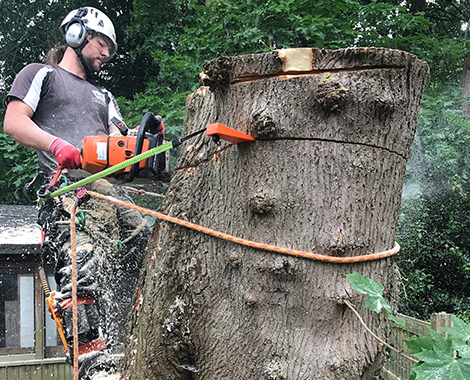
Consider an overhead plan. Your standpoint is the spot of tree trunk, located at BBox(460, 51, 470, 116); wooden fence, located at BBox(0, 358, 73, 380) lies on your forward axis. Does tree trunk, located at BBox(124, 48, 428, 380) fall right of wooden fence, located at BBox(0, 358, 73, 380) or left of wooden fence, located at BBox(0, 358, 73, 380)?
left

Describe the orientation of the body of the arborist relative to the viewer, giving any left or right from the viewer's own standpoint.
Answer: facing the viewer and to the right of the viewer

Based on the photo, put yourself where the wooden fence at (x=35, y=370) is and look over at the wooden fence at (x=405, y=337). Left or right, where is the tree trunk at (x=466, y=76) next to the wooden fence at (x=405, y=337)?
left

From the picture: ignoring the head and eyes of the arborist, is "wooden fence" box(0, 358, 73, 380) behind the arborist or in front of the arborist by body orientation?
behind
